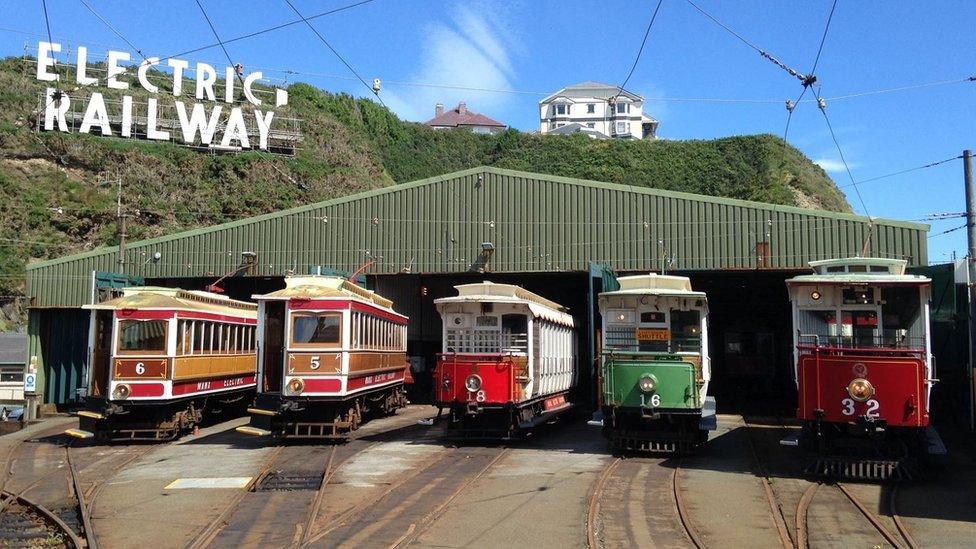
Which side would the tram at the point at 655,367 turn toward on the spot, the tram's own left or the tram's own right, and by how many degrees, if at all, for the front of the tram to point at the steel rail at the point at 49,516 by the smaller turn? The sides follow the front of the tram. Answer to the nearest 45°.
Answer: approximately 45° to the tram's own right

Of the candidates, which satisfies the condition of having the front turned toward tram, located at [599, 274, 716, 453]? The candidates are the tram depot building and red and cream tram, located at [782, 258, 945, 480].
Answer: the tram depot building

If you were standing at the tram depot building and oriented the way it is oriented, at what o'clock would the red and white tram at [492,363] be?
The red and white tram is roughly at 12 o'clock from the tram depot building.

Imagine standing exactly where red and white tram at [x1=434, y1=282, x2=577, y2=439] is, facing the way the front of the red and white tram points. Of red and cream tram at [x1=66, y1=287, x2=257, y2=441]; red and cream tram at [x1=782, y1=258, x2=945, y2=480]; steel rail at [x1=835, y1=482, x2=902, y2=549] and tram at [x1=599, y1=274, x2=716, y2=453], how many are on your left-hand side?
3

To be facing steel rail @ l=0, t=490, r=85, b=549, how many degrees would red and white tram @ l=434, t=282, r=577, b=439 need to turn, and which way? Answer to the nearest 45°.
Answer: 0° — it already faces it

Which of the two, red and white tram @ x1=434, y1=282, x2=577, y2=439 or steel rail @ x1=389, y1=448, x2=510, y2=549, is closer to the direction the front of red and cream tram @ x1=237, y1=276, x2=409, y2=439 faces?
the steel rail

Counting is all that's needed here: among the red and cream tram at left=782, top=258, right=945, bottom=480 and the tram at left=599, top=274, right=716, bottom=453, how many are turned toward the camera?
2

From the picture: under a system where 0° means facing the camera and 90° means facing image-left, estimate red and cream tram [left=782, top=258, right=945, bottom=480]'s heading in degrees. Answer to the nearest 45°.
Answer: approximately 0°

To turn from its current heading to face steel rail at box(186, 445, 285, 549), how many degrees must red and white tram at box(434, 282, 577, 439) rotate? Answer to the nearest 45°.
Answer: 0° — it already faces it

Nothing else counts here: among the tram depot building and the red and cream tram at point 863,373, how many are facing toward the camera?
2

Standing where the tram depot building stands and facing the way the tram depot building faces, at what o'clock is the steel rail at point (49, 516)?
The steel rail is roughly at 1 o'clock from the tram depot building.
